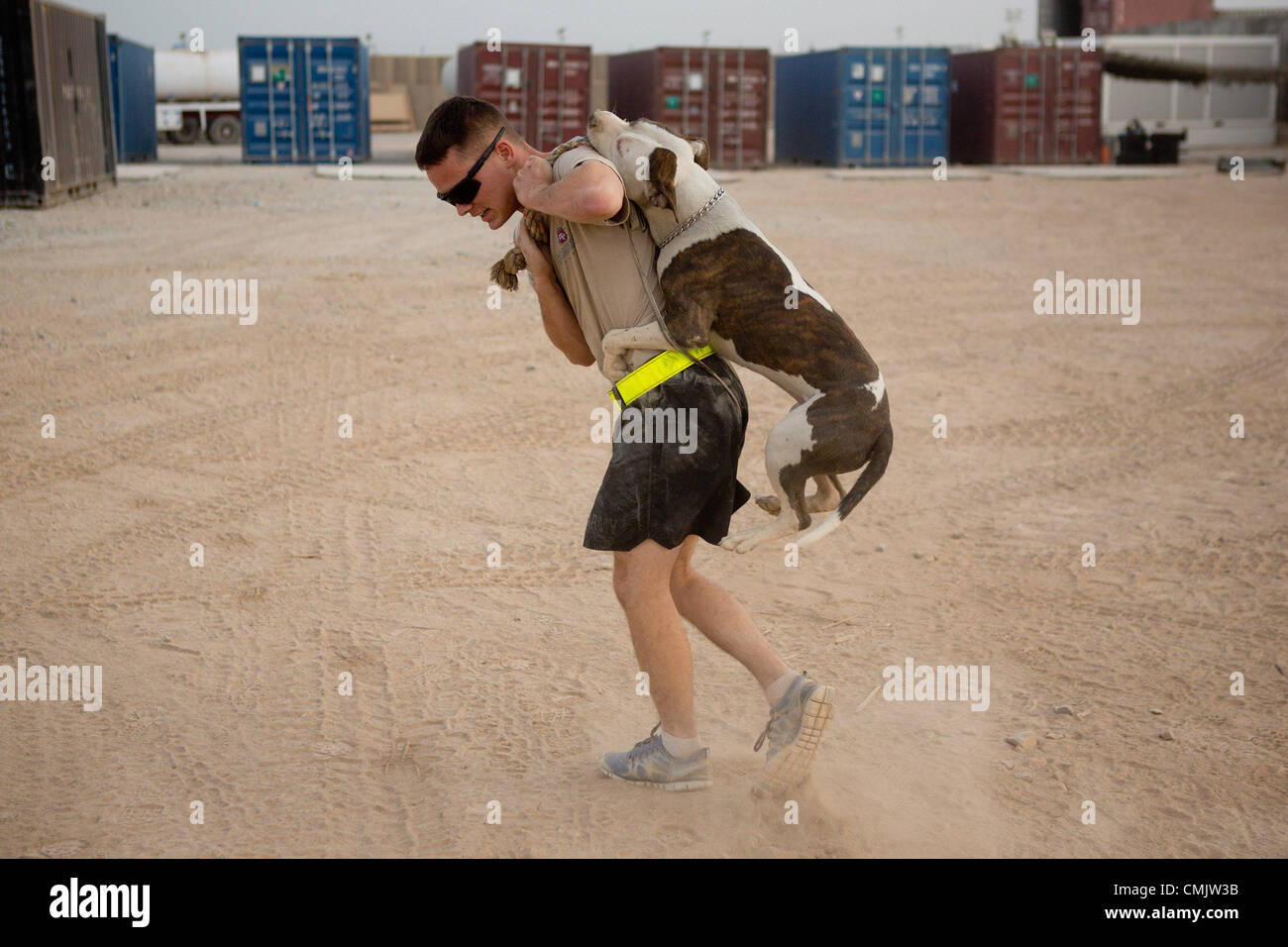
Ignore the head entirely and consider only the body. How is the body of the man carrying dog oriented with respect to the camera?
to the viewer's left

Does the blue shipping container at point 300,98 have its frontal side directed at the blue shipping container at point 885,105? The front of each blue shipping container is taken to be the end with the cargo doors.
no

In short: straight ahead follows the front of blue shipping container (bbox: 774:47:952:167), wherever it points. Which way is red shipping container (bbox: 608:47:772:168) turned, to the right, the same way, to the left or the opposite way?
the same way

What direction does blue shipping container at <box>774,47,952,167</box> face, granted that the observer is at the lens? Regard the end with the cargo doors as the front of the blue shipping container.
facing the viewer

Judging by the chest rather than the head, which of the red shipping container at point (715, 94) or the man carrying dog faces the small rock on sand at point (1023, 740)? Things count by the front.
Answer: the red shipping container

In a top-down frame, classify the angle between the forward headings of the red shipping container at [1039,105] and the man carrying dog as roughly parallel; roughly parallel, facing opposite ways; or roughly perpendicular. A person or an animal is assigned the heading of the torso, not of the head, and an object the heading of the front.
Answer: roughly perpendicular

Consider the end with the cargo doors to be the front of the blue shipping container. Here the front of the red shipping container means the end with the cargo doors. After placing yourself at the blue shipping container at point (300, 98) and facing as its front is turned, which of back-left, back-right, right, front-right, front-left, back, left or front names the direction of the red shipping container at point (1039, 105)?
left

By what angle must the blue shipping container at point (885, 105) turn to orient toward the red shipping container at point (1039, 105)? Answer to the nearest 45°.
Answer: approximately 135° to its left

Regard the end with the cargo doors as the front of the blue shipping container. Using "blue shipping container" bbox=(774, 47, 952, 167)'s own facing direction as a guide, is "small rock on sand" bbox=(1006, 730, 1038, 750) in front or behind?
in front

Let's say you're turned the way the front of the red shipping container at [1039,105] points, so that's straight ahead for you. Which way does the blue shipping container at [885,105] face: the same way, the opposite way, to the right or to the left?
the same way

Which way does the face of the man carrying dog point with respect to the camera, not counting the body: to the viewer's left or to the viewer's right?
to the viewer's left

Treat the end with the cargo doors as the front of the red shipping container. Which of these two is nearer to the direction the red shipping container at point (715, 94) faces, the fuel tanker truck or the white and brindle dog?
the white and brindle dog

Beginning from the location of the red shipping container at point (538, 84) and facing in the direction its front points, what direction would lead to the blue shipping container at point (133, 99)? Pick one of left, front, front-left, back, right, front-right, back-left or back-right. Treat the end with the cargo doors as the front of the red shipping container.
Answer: right

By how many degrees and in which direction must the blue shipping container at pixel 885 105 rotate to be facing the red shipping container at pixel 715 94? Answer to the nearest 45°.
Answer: approximately 90° to its right

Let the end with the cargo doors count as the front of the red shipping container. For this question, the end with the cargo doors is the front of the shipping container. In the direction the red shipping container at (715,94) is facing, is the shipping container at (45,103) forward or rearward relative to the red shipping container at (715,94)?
forward

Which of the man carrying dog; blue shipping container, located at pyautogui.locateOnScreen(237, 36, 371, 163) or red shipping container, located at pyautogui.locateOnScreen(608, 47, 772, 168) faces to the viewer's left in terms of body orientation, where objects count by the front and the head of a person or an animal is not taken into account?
the man carrying dog

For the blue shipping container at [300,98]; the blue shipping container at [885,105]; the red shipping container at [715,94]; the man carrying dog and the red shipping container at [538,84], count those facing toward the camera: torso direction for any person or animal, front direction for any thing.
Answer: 4

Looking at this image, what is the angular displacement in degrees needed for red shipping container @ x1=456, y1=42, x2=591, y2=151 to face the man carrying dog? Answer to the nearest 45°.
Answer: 0° — it already faces them

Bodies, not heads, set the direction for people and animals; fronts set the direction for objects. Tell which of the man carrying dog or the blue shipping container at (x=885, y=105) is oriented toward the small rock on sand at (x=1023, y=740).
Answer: the blue shipping container

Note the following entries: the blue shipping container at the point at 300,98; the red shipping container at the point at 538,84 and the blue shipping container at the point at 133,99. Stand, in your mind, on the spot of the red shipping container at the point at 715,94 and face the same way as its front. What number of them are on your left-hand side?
0

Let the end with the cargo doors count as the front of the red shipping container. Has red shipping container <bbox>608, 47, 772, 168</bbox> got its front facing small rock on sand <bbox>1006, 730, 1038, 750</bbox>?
yes
